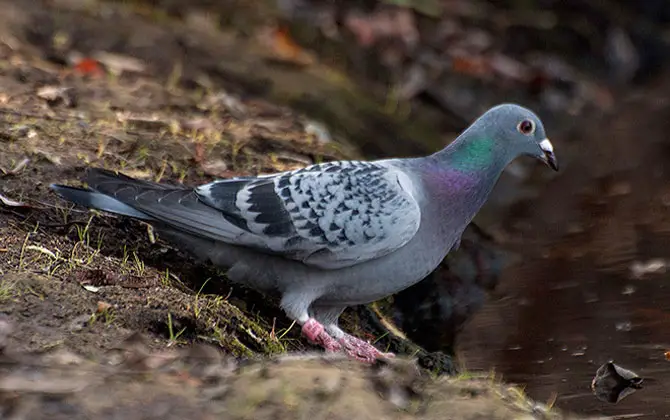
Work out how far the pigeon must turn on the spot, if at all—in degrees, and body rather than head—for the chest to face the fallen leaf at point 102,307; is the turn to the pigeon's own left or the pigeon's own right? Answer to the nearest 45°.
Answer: approximately 135° to the pigeon's own right

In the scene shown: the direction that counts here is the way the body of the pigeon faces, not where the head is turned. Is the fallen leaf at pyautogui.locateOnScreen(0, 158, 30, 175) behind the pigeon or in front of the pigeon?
behind

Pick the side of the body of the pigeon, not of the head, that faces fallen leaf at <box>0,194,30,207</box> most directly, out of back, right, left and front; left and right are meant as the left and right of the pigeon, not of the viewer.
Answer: back

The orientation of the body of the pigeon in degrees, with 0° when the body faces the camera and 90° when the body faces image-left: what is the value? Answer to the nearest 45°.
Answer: approximately 270°
